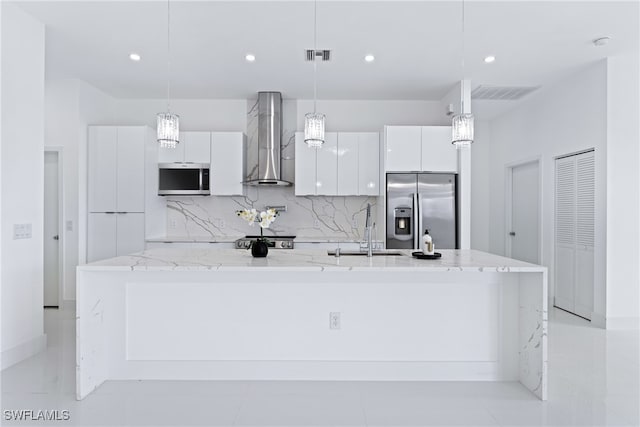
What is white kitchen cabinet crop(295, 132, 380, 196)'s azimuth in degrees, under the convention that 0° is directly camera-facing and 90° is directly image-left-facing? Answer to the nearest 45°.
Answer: approximately 0°

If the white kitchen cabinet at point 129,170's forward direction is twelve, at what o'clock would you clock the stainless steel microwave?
The stainless steel microwave is roughly at 9 o'clock from the white kitchen cabinet.

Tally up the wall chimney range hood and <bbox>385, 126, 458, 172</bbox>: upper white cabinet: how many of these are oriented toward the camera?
2

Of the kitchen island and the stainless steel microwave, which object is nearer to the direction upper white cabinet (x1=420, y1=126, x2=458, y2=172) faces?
the kitchen island

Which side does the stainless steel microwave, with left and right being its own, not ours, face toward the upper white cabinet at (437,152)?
left

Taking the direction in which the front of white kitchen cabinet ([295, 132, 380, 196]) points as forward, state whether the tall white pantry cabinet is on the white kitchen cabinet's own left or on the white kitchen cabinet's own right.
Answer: on the white kitchen cabinet's own right

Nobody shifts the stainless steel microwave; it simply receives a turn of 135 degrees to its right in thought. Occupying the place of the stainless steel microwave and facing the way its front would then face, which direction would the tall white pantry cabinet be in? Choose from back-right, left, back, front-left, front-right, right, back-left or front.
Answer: front-left

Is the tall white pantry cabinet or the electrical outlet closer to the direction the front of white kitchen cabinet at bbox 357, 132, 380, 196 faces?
the electrical outlet

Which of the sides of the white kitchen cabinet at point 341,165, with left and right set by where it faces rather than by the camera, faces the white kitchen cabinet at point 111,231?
right

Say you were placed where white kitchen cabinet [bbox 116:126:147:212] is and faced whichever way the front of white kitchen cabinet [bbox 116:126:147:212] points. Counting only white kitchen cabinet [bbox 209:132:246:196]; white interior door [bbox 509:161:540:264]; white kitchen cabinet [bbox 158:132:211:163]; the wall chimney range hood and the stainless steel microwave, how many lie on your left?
5

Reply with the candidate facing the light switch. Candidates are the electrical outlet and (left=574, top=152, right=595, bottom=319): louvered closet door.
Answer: the louvered closet door

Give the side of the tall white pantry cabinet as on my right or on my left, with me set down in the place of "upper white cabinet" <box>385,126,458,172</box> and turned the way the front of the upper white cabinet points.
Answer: on my right

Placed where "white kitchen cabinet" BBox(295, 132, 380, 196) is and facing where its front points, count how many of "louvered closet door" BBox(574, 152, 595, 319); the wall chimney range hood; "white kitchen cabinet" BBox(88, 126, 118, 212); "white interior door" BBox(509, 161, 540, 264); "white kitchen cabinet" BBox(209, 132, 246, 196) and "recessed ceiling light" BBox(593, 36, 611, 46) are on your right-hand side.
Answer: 3
